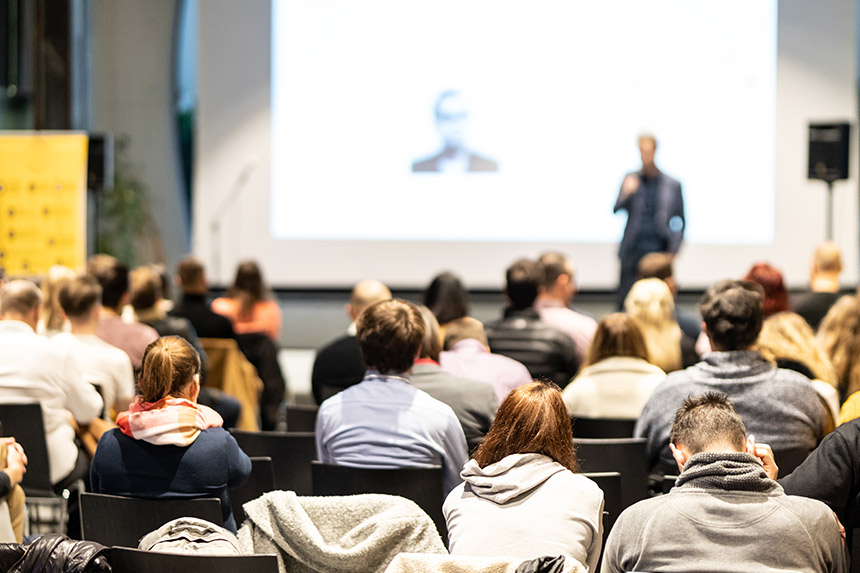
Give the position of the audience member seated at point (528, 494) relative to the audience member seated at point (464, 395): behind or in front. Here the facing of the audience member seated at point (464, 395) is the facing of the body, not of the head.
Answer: behind

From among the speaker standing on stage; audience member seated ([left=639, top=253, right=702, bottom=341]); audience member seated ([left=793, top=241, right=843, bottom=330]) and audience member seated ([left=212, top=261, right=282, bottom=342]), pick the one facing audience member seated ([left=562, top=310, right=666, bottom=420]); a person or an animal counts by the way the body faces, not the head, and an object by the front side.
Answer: the speaker standing on stage

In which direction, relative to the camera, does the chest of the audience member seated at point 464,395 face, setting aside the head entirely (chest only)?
away from the camera

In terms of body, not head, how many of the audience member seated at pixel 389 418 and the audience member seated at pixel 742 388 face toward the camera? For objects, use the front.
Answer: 0

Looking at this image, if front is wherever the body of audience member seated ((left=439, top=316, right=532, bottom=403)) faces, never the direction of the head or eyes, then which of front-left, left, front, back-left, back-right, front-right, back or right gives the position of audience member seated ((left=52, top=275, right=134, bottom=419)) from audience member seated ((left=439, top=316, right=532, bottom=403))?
left

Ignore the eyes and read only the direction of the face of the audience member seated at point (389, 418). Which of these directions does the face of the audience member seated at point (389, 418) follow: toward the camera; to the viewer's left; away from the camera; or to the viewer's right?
away from the camera

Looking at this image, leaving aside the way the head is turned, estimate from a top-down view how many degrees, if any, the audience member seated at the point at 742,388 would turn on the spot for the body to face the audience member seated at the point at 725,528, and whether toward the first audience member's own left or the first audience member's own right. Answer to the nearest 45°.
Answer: approximately 180°

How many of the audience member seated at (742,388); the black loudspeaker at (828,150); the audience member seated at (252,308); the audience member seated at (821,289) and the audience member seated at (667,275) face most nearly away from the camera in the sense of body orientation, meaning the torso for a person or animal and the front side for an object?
4

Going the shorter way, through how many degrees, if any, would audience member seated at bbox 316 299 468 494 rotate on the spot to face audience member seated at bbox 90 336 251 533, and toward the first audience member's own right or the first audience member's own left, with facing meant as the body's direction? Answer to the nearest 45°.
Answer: approximately 135° to the first audience member's own left

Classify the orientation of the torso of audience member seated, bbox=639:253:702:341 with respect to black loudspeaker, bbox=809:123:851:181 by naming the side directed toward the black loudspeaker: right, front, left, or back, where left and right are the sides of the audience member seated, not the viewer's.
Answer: front

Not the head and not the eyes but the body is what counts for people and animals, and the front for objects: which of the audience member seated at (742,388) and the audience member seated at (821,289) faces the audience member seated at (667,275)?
the audience member seated at (742,388)

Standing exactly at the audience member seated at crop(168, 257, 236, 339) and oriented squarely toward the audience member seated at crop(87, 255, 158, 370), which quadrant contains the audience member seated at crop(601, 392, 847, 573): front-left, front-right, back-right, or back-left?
front-left

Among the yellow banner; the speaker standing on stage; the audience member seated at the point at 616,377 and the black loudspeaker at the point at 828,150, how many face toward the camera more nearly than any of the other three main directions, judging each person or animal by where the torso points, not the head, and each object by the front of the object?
3

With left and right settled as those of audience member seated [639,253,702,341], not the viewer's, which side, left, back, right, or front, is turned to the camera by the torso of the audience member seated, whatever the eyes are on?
back

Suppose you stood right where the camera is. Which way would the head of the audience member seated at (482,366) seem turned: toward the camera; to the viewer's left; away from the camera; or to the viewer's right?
away from the camera

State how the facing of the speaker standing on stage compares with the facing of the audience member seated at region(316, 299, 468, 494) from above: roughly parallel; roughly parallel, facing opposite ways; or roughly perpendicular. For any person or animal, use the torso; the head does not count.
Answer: roughly parallel, facing opposite ways

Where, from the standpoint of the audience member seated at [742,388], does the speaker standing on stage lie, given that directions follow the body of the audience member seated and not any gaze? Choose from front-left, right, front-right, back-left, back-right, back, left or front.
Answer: front

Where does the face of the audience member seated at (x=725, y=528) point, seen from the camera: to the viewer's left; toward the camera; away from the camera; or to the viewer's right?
away from the camera
